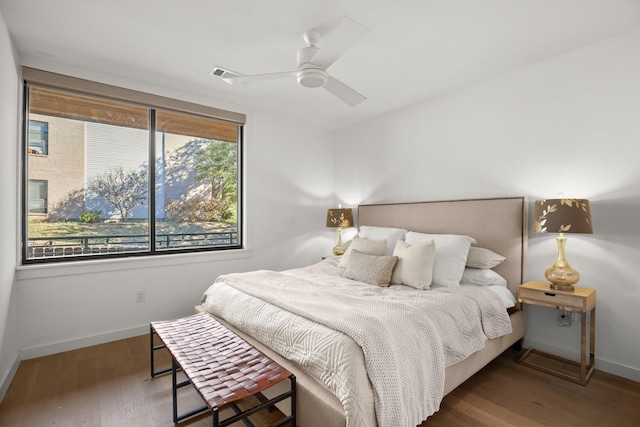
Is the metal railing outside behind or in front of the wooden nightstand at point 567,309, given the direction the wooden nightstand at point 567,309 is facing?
in front

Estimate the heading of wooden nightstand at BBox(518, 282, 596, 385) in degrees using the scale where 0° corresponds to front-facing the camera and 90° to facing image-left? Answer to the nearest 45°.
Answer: approximately 45°

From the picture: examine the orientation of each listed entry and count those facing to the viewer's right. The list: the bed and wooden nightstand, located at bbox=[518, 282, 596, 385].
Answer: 0

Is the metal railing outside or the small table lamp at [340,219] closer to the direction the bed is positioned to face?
the metal railing outside

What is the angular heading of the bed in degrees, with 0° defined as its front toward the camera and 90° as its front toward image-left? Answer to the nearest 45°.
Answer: approximately 45°
